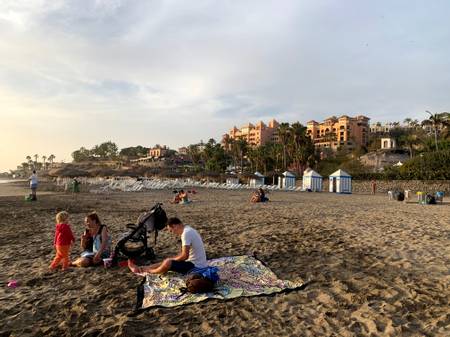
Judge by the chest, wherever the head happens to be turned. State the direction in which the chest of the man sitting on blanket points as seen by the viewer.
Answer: to the viewer's left

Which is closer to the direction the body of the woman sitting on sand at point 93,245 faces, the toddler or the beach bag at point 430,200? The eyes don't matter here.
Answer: the toddler

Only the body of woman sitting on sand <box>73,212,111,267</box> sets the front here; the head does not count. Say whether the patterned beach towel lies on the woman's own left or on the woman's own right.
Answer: on the woman's own left

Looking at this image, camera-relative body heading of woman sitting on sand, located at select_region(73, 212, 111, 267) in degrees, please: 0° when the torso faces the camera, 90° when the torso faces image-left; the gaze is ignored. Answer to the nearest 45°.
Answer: approximately 45°

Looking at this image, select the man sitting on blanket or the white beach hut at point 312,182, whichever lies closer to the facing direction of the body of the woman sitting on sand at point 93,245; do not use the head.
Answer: the man sitting on blanket

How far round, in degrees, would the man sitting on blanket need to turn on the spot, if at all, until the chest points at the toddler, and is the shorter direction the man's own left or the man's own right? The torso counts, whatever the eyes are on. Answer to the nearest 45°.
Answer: approximately 45° to the man's own right

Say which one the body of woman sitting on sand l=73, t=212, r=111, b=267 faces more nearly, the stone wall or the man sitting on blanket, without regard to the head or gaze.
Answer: the man sitting on blanket

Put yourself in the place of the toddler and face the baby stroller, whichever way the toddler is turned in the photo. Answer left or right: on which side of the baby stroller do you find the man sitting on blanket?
right

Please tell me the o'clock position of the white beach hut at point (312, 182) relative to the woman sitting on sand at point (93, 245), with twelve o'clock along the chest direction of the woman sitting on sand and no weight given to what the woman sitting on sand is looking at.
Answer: The white beach hut is roughly at 6 o'clock from the woman sitting on sand.

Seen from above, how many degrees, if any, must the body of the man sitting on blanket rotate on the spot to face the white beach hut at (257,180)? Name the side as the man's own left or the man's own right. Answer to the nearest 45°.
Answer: approximately 90° to the man's own right

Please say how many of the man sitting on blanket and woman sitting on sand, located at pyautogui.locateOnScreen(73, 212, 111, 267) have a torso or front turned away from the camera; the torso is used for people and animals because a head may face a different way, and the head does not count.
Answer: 0

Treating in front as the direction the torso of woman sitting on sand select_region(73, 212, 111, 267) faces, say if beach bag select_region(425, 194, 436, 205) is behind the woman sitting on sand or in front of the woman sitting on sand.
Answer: behind

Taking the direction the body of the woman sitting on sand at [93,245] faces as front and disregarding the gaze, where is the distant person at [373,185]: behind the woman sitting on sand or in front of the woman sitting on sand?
behind

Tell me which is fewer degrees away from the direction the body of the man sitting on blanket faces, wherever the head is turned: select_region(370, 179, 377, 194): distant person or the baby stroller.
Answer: the baby stroller

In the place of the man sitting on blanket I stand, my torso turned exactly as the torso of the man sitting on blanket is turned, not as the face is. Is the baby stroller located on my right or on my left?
on my right

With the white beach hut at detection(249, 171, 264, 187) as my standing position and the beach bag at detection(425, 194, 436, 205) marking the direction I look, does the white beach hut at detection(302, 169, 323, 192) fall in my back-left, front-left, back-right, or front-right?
front-left

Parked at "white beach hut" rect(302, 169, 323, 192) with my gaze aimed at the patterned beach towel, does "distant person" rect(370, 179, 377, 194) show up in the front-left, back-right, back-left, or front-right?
back-left

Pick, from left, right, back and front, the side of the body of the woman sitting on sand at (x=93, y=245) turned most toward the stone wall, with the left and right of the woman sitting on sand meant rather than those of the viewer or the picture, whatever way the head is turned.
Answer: back

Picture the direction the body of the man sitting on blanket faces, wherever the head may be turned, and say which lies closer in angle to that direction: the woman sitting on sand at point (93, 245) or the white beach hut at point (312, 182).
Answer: the woman sitting on sand
